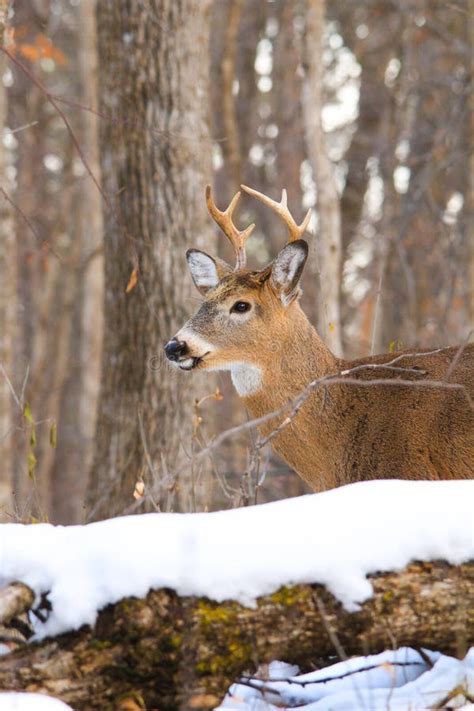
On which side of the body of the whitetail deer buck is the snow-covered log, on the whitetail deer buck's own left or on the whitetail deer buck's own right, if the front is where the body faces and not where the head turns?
on the whitetail deer buck's own left

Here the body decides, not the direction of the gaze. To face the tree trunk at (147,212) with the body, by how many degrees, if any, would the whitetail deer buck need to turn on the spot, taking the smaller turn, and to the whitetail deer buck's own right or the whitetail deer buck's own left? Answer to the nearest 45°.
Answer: approximately 45° to the whitetail deer buck's own right

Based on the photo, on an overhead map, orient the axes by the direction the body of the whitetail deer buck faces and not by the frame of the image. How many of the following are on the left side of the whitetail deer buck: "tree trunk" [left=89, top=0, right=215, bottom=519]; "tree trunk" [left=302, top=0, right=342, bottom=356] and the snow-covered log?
1

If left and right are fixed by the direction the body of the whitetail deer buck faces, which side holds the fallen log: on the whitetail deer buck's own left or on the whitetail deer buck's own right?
on the whitetail deer buck's own left

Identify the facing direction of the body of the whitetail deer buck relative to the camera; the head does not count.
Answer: to the viewer's left

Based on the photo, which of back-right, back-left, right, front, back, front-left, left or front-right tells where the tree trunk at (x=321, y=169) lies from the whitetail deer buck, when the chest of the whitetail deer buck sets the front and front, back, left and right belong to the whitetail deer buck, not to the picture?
right

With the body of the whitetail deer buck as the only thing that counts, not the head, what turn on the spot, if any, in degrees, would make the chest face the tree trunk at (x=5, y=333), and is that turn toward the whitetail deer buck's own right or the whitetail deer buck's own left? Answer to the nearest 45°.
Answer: approximately 45° to the whitetail deer buck's own right

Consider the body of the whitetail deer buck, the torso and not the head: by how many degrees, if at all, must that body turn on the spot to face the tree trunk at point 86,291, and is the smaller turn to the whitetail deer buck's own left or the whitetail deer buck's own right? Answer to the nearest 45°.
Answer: approximately 90° to the whitetail deer buck's own right
